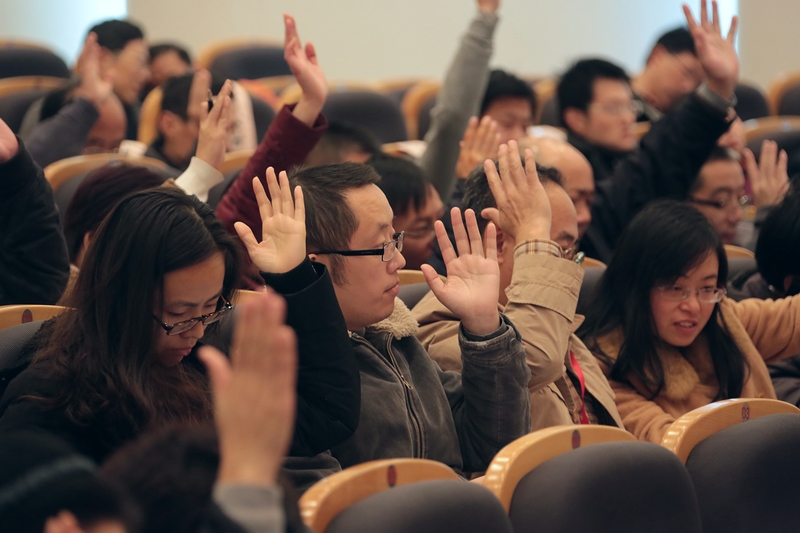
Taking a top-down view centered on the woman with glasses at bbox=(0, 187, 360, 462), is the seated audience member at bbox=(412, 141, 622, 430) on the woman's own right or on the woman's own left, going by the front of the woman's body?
on the woman's own left

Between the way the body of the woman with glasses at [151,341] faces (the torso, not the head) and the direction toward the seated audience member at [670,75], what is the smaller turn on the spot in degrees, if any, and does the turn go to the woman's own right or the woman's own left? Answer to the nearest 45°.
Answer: approximately 90° to the woman's own left

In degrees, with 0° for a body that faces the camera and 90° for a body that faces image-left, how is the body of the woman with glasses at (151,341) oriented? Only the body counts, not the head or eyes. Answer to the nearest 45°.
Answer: approximately 315°

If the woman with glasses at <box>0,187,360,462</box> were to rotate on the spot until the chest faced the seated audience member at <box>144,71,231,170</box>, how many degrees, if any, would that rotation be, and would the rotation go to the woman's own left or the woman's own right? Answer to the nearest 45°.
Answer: approximately 135° to the woman's own left

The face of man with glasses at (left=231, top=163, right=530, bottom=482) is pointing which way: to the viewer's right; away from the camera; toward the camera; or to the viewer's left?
to the viewer's right

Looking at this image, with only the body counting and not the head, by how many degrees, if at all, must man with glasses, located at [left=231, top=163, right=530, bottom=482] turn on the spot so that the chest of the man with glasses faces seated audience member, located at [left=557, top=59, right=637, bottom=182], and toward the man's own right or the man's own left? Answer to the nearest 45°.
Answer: approximately 135° to the man's own left

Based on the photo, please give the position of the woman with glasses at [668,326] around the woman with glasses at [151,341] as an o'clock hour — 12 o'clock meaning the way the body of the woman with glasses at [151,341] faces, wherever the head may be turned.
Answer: the woman with glasses at [668,326] is roughly at 10 o'clock from the woman with glasses at [151,341].

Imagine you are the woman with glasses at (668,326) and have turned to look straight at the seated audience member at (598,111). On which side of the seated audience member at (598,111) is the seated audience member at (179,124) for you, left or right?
left

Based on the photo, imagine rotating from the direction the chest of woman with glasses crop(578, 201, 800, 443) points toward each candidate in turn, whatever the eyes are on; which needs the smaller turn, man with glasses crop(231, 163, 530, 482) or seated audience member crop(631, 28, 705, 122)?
the man with glasses

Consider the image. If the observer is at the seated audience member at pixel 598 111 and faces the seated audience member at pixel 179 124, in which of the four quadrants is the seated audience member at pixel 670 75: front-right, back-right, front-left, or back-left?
back-right

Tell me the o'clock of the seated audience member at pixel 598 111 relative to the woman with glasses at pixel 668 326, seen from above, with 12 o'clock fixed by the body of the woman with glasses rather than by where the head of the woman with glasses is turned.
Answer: The seated audience member is roughly at 7 o'clock from the woman with glasses.

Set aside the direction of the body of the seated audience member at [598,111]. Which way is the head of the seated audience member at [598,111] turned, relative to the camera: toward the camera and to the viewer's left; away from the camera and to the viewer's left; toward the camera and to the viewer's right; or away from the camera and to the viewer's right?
toward the camera and to the viewer's right

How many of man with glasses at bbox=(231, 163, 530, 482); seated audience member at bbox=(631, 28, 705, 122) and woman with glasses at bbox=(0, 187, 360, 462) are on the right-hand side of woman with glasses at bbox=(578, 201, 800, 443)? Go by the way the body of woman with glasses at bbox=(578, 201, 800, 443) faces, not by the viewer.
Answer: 2
